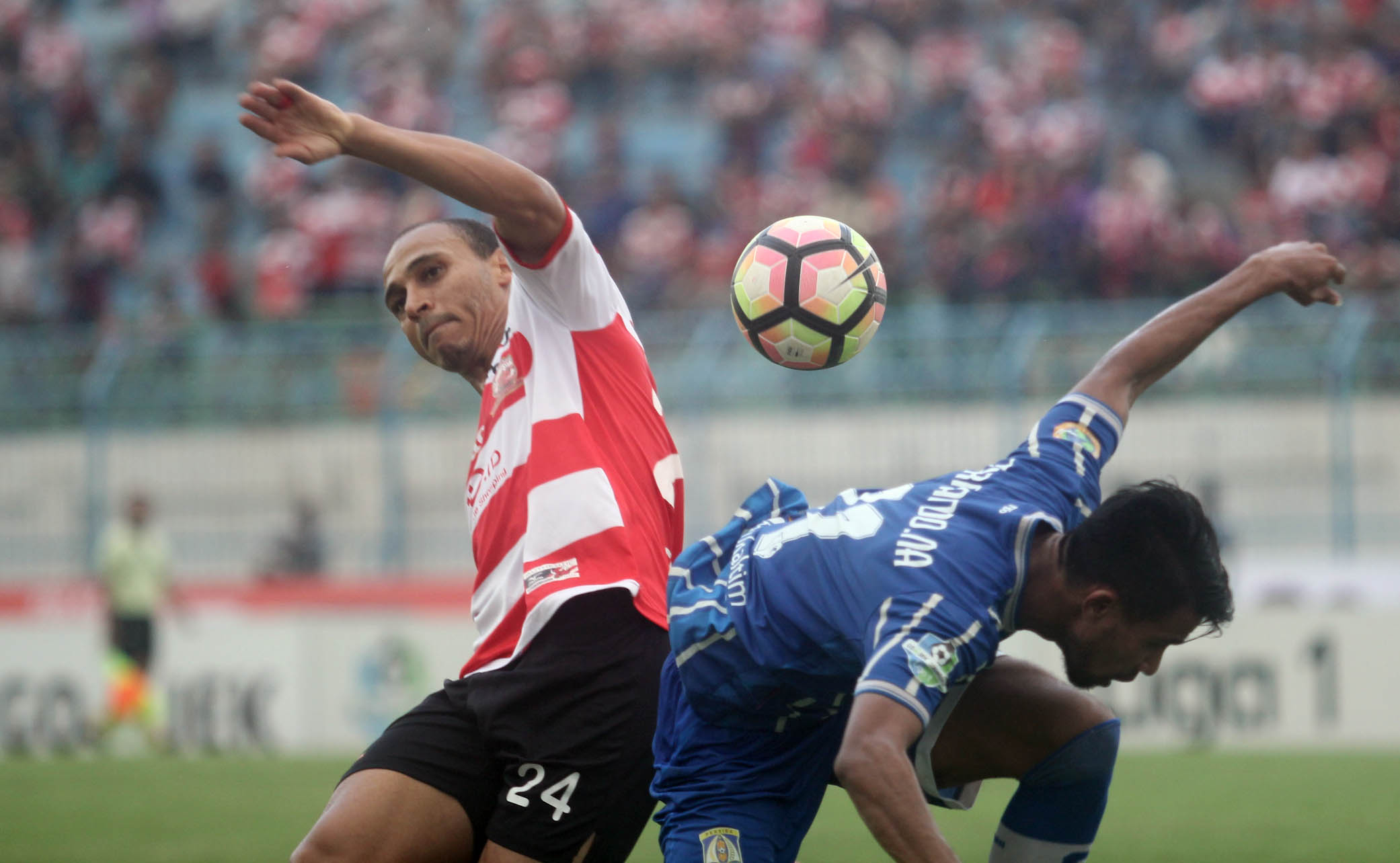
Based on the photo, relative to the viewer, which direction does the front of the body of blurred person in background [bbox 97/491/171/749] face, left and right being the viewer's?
facing the viewer

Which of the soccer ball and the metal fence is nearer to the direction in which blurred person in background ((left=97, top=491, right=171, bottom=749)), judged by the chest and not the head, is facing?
the soccer ball

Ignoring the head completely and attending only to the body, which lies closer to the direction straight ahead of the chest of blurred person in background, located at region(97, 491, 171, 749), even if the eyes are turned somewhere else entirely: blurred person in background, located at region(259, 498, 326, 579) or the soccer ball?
the soccer ball

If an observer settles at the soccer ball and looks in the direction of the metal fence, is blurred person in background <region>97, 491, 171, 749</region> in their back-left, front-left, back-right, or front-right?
front-left

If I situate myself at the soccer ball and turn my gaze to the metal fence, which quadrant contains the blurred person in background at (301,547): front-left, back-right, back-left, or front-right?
front-left

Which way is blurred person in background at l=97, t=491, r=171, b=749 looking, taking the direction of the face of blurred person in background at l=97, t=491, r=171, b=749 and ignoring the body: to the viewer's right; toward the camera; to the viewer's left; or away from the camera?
toward the camera

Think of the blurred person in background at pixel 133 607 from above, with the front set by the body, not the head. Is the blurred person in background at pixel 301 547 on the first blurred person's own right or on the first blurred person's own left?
on the first blurred person's own left

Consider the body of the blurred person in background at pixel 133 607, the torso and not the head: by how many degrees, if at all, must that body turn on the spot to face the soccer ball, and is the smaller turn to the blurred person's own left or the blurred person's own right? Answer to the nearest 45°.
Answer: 0° — they already face it
